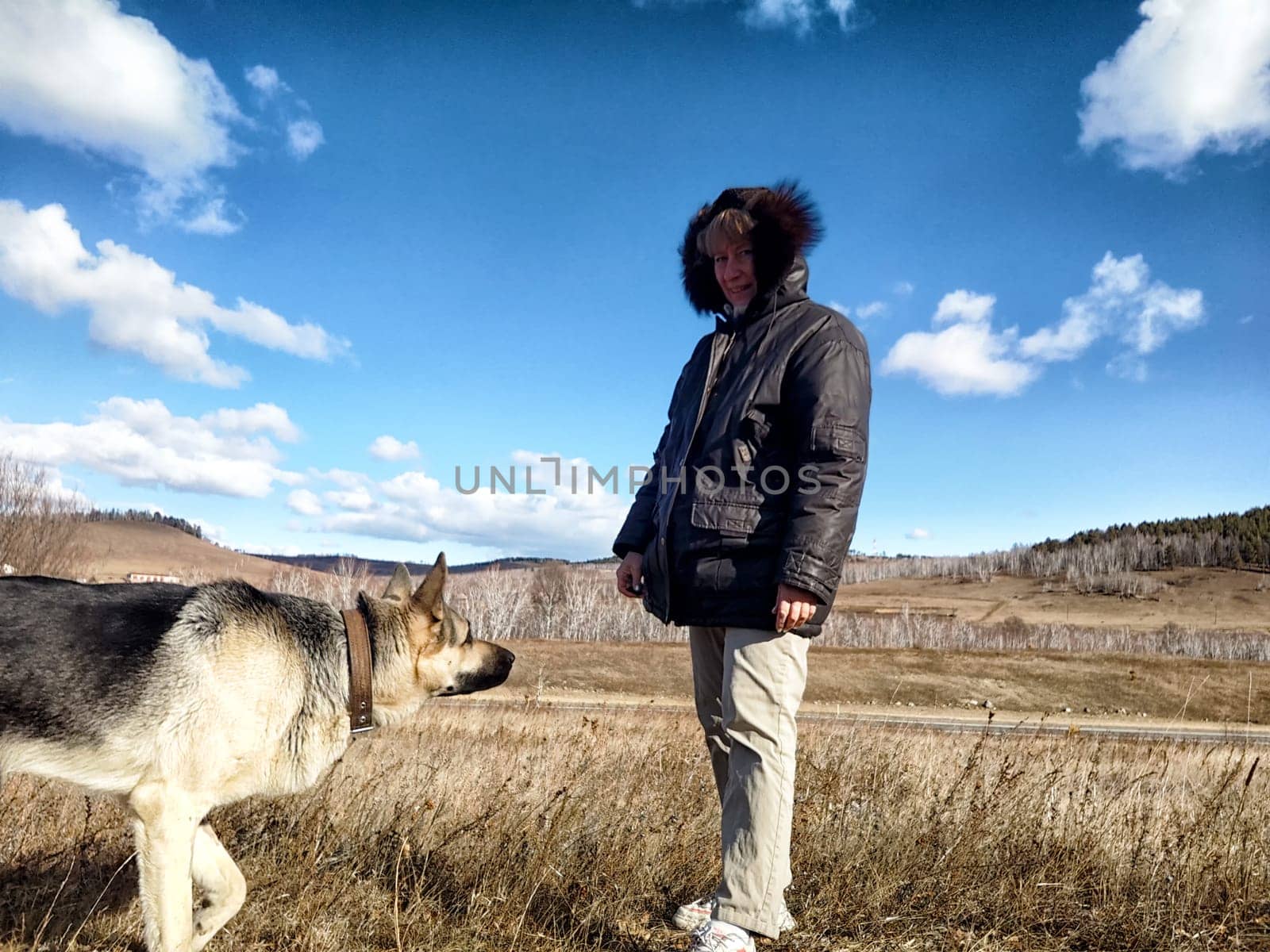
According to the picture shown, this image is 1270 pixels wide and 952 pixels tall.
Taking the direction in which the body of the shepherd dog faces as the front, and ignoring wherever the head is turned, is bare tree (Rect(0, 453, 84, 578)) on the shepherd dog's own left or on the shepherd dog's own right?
on the shepherd dog's own left

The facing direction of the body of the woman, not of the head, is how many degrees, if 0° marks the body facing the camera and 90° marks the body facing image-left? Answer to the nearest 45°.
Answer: approximately 45°

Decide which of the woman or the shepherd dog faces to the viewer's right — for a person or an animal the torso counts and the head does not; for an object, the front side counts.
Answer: the shepherd dog

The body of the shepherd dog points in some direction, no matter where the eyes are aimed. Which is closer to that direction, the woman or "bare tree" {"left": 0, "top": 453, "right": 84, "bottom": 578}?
the woman

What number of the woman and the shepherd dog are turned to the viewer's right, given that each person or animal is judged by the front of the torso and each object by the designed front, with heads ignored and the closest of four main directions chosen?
1

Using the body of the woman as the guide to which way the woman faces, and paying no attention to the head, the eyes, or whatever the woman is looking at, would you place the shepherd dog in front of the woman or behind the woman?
in front

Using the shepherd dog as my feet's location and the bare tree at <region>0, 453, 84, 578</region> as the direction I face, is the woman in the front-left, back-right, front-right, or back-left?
back-right

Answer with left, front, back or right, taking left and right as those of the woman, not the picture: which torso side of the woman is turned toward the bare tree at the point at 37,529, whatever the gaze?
right

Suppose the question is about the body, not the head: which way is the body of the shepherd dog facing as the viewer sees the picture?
to the viewer's right

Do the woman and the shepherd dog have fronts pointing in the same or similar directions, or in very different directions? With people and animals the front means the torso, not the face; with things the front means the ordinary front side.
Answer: very different directions
